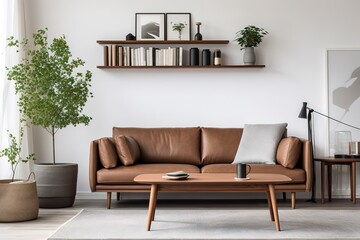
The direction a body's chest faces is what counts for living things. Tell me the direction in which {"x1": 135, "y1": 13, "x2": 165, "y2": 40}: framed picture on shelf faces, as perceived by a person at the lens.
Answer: facing the viewer

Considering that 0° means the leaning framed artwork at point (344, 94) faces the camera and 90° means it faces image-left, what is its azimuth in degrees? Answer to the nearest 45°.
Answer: approximately 0°

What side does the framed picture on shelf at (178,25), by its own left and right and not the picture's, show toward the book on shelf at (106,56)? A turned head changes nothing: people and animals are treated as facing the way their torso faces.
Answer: right

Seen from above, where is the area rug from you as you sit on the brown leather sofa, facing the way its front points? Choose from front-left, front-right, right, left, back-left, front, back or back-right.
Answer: front

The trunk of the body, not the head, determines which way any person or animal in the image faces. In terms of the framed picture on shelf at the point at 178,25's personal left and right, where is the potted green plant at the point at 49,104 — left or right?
on its right

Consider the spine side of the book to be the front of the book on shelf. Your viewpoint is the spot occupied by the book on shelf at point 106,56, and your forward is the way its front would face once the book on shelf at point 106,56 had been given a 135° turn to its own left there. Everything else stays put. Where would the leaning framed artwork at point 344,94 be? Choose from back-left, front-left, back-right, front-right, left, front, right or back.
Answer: front-right

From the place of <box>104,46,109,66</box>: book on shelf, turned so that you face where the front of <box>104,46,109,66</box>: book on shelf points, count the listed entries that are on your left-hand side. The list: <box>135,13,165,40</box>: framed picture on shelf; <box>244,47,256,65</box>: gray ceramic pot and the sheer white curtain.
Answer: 2

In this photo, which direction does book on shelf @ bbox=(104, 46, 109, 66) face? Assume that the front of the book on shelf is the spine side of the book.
toward the camera

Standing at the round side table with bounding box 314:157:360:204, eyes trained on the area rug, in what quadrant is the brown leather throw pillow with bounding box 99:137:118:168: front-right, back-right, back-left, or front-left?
front-right

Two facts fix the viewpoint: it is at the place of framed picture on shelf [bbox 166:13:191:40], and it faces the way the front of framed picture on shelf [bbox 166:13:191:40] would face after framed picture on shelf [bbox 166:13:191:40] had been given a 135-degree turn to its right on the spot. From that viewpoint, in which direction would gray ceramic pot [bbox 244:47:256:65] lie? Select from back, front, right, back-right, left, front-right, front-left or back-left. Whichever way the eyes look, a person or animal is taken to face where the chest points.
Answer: back-right

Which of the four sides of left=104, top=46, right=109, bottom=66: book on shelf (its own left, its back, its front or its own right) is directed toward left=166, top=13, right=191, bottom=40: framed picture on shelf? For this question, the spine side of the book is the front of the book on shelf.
left

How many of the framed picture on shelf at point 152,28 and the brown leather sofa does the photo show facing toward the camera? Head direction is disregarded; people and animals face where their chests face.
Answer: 2
